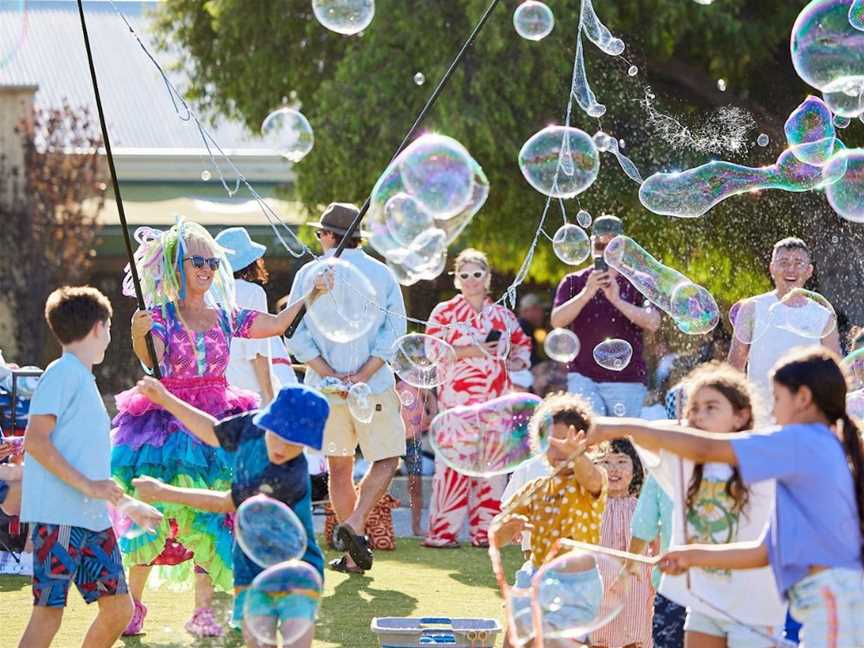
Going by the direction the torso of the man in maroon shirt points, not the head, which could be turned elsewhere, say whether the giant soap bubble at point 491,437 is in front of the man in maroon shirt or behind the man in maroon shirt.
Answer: in front

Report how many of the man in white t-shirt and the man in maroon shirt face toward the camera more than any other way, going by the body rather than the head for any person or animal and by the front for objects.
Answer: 2

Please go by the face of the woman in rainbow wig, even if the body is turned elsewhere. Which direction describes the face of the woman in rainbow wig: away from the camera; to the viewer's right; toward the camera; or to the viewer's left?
toward the camera

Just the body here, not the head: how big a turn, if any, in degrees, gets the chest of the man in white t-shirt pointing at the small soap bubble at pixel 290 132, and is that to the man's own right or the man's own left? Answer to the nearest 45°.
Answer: approximately 90° to the man's own right

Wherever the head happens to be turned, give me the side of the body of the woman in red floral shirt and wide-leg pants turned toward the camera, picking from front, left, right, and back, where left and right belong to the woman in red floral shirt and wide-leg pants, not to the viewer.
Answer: front

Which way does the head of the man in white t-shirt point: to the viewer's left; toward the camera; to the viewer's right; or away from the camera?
toward the camera

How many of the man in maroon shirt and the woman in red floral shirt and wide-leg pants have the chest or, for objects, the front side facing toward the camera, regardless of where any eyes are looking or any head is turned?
2

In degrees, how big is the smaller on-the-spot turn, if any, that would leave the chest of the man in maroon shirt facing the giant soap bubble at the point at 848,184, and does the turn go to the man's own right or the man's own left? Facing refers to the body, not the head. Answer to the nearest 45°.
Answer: approximately 45° to the man's own left

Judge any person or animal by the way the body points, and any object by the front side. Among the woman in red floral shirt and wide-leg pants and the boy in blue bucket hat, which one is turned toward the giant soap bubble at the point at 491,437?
the woman in red floral shirt and wide-leg pants

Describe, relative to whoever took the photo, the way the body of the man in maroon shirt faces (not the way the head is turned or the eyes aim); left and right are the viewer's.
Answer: facing the viewer

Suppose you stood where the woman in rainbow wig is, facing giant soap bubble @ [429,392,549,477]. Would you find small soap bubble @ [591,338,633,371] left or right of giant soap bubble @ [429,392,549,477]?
left

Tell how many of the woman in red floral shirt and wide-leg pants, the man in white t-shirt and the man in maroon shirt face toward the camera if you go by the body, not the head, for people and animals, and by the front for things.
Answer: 3
